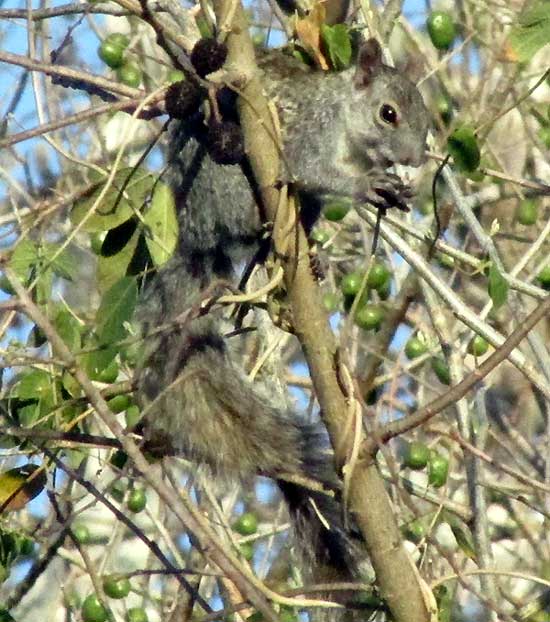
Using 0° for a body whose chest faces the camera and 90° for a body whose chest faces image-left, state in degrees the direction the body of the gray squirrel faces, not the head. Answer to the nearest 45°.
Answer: approximately 270°

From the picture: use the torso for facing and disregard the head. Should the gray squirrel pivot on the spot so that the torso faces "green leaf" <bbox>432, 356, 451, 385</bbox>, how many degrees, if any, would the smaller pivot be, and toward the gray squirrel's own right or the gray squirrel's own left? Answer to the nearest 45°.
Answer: approximately 45° to the gray squirrel's own left

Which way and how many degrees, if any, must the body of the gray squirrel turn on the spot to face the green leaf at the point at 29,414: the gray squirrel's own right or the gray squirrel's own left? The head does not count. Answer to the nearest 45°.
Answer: approximately 135° to the gray squirrel's own right
